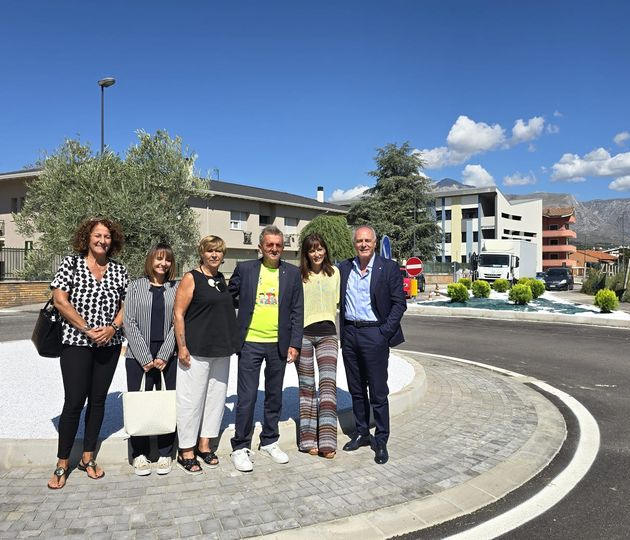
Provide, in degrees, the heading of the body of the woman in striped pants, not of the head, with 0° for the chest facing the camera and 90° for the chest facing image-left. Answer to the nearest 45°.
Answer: approximately 0°

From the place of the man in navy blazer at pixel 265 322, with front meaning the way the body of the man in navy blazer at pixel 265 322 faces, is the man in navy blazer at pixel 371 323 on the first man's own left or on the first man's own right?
on the first man's own left

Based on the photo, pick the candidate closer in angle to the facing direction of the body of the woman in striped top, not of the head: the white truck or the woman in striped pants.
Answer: the woman in striped pants

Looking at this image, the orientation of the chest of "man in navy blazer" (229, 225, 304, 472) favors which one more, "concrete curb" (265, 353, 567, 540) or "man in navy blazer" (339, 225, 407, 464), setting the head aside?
the concrete curb

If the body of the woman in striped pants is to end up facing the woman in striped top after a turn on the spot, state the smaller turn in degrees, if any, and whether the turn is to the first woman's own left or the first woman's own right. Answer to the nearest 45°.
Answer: approximately 90° to the first woman's own right

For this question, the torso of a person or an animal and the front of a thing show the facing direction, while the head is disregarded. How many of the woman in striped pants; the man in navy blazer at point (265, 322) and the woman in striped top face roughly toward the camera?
3

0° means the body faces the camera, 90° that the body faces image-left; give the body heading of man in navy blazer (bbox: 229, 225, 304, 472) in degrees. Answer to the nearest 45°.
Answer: approximately 0°

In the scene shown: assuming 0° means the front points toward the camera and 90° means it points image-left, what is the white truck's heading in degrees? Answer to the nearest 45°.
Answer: approximately 45°

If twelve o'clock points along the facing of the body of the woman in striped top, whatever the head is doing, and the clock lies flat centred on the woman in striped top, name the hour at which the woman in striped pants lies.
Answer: The woman in striped pants is roughly at 9 o'clock from the woman in striped top.

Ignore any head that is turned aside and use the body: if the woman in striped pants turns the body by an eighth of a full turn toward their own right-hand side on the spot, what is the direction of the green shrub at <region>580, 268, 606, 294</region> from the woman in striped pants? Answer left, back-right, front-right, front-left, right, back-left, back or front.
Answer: back

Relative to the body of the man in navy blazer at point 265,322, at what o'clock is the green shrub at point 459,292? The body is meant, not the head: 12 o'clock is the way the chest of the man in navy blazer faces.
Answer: The green shrub is roughly at 7 o'clock from the man in navy blazer.

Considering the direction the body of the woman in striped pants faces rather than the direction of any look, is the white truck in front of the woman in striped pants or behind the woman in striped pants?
behind

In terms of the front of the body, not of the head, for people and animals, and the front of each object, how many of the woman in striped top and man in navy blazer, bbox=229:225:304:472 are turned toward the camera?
2

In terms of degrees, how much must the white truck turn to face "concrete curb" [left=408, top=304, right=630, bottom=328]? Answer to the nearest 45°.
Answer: approximately 45° to its left
